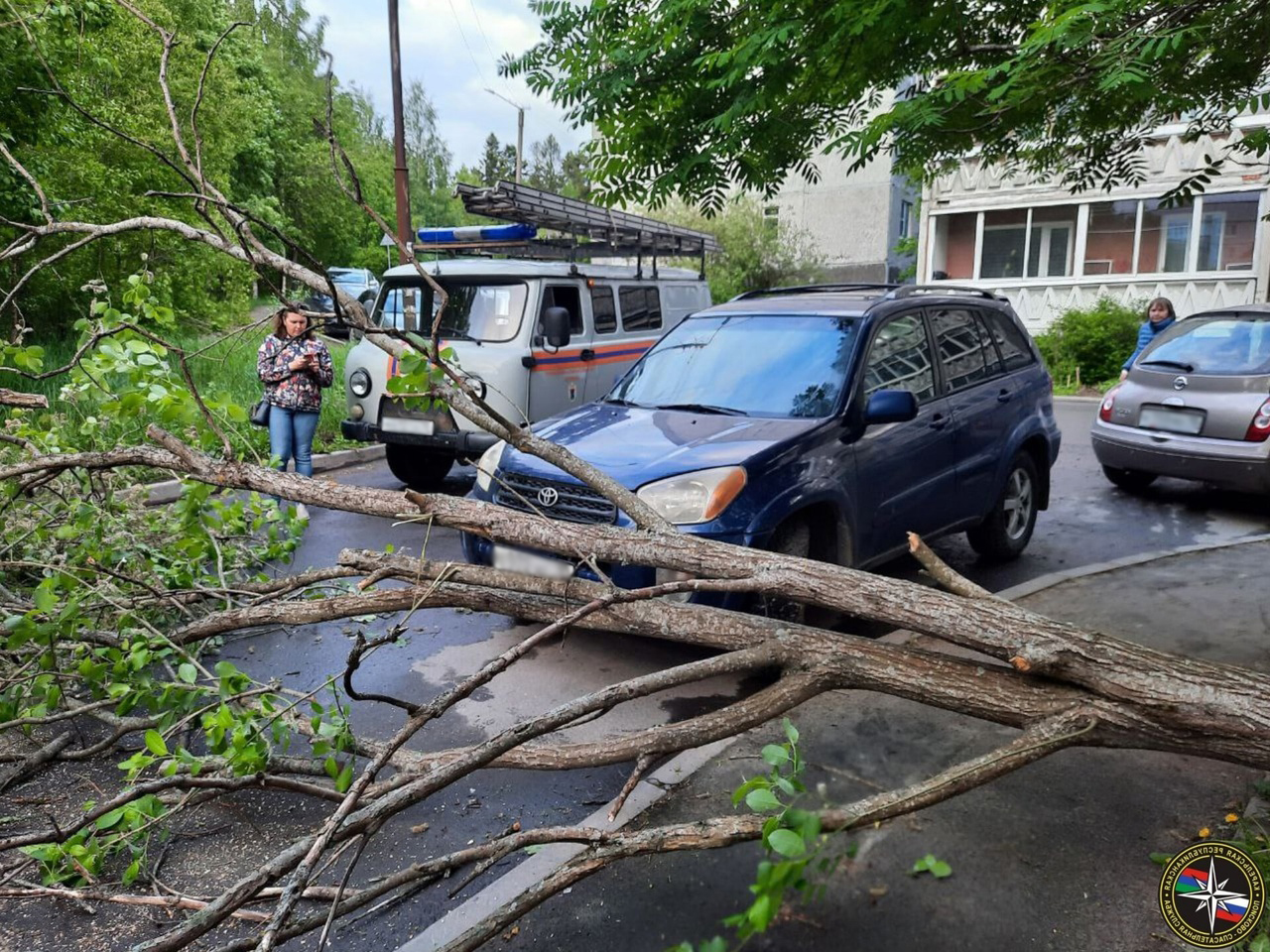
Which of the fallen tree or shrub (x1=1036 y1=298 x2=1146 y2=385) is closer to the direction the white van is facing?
the fallen tree

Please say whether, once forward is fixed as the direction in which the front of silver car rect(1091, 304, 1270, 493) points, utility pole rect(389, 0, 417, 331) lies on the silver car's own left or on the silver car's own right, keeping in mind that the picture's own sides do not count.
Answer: on the silver car's own left

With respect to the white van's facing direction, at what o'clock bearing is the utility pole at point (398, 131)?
The utility pole is roughly at 4 o'clock from the white van.

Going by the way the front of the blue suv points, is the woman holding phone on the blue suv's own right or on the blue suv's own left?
on the blue suv's own right

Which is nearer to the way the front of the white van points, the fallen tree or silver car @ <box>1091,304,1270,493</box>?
the fallen tree

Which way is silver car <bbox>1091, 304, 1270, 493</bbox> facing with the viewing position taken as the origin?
facing away from the viewer and to the right of the viewer

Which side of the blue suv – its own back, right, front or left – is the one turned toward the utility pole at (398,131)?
right

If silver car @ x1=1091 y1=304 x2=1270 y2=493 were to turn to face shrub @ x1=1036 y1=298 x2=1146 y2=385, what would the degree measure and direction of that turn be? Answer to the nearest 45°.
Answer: approximately 45° to its left

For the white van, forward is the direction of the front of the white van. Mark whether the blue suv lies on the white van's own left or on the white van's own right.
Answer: on the white van's own left

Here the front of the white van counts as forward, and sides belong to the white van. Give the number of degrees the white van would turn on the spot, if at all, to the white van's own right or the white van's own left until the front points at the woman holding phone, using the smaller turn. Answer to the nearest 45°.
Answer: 0° — it already faces them
